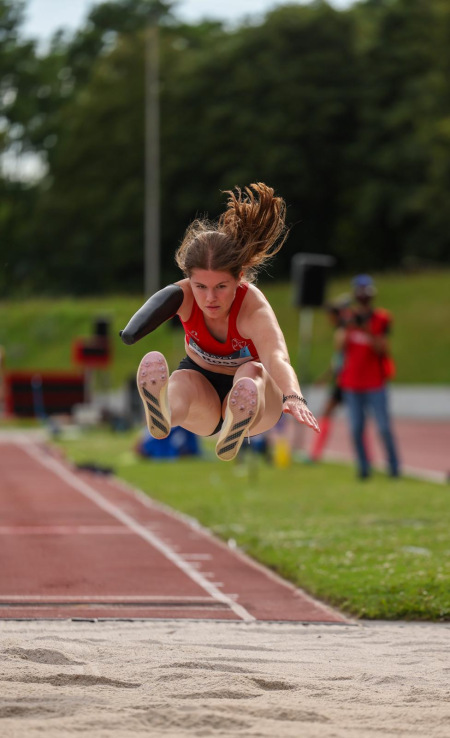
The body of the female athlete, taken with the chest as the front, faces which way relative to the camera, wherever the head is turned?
toward the camera

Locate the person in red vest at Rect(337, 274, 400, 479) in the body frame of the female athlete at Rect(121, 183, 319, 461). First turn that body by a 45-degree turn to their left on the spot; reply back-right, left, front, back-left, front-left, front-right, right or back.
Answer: back-left

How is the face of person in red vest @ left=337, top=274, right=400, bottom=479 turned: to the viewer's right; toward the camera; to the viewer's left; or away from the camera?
toward the camera

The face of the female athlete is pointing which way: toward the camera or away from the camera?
toward the camera
